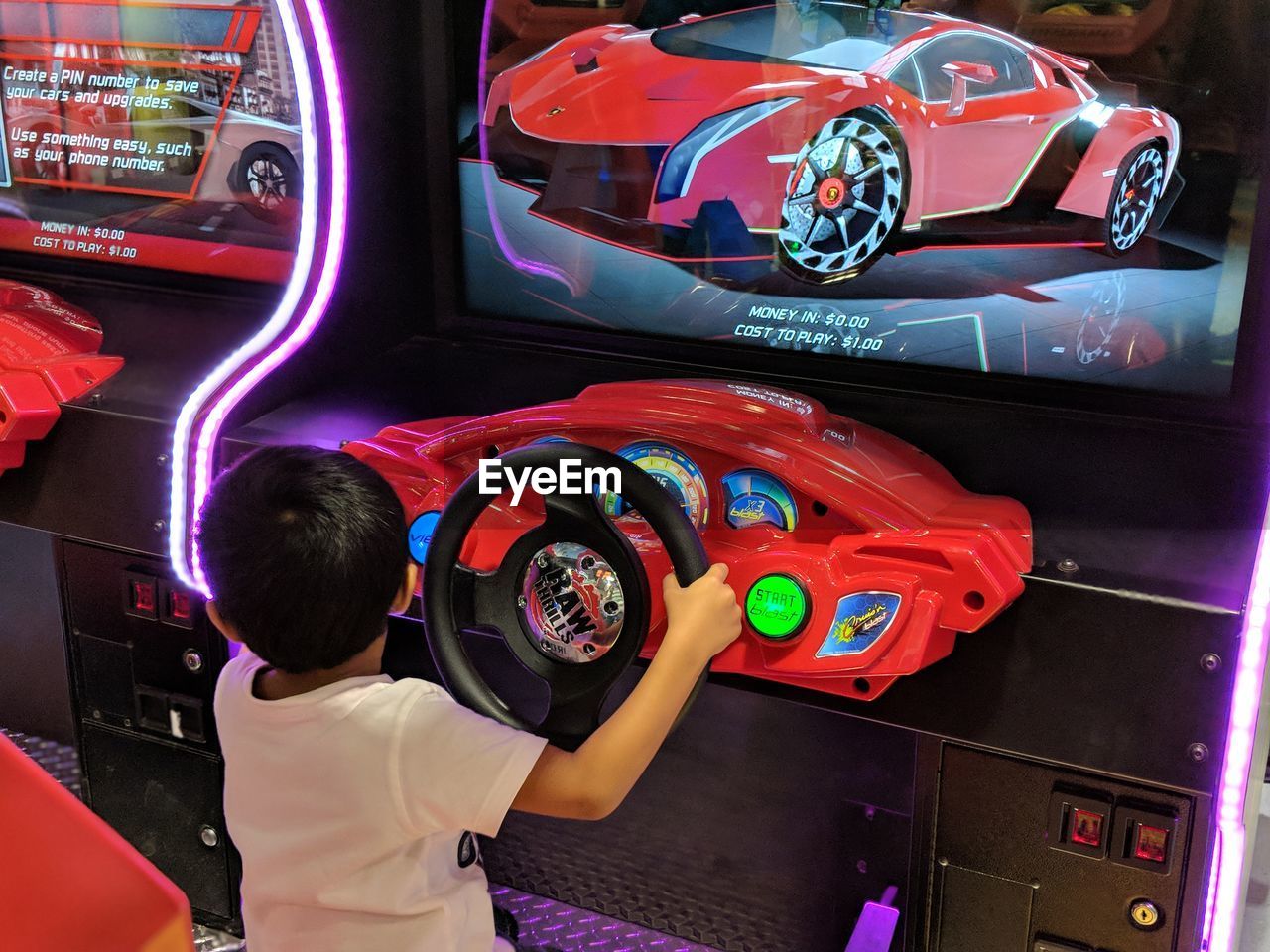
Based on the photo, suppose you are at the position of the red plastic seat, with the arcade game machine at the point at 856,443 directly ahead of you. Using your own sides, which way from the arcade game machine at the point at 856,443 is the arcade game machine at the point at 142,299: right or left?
left

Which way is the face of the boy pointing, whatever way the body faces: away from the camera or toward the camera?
away from the camera

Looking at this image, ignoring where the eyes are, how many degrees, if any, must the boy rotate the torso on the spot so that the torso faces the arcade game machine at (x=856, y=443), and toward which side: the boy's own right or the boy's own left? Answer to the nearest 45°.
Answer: approximately 45° to the boy's own right

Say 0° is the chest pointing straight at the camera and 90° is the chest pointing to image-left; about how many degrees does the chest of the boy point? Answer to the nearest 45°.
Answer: approximately 180°
